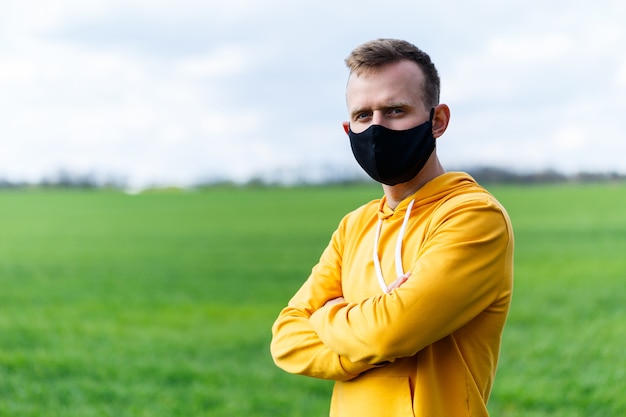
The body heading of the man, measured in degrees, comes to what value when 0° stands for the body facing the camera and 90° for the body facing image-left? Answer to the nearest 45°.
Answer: approximately 45°
